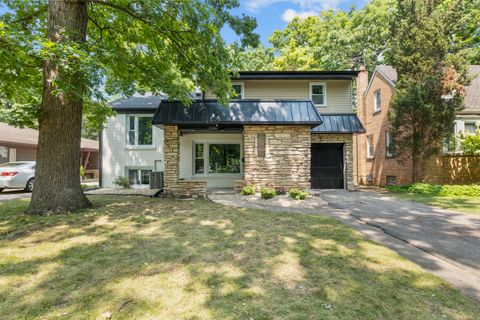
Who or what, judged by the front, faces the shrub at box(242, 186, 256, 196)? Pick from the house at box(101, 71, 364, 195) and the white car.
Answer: the house

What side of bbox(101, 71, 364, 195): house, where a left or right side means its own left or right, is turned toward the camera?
front

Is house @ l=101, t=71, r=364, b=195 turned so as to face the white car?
no

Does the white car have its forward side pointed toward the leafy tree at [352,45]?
no

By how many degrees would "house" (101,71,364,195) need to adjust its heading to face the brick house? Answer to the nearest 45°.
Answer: approximately 90° to its left

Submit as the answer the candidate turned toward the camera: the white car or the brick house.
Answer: the brick house

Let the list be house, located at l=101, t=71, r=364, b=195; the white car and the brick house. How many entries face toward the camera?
2

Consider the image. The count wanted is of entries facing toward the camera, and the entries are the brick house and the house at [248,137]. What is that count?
2

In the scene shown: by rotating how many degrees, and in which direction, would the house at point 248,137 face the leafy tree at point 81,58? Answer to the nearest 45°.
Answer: approximately 45° to its right

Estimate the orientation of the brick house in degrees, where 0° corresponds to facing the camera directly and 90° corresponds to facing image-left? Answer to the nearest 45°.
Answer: approximately 0°
